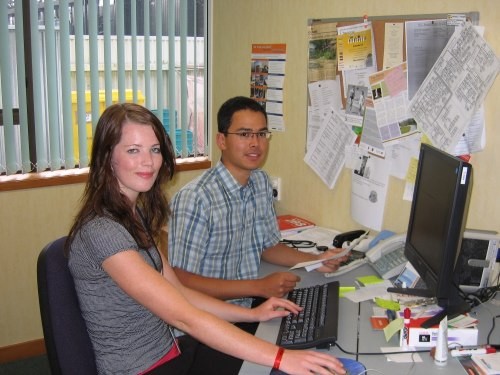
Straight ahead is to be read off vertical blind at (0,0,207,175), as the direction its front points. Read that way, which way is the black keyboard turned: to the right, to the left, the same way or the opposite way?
to the right

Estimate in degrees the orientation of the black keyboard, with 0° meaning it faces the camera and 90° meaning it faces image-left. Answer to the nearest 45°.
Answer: approximately 90°

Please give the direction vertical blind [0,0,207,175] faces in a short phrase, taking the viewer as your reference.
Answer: facing the viewer

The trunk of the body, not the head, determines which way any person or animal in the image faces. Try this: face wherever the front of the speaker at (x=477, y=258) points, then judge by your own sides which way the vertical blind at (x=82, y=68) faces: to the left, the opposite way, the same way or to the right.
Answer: to the left

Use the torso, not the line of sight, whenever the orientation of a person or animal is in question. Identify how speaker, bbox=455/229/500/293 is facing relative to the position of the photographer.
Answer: facing the viewer and to the left of the viewer

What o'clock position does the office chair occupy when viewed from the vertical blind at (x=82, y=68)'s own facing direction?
The office chair is roughly at 12 o'clock from the vertical blind.

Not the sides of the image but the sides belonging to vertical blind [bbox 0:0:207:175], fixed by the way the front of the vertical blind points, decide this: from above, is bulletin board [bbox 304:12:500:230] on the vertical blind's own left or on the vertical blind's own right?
on the vertical blind's own left

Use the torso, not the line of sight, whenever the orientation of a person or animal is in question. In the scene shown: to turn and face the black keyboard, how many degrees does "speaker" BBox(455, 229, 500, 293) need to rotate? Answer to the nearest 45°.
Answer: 0° — it already faces it

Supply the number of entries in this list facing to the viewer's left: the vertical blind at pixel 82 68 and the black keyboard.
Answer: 1

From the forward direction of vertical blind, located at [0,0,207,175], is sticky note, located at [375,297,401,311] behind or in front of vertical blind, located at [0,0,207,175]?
in front

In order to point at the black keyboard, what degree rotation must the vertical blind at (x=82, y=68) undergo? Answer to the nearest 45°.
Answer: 0° — it already faces it
